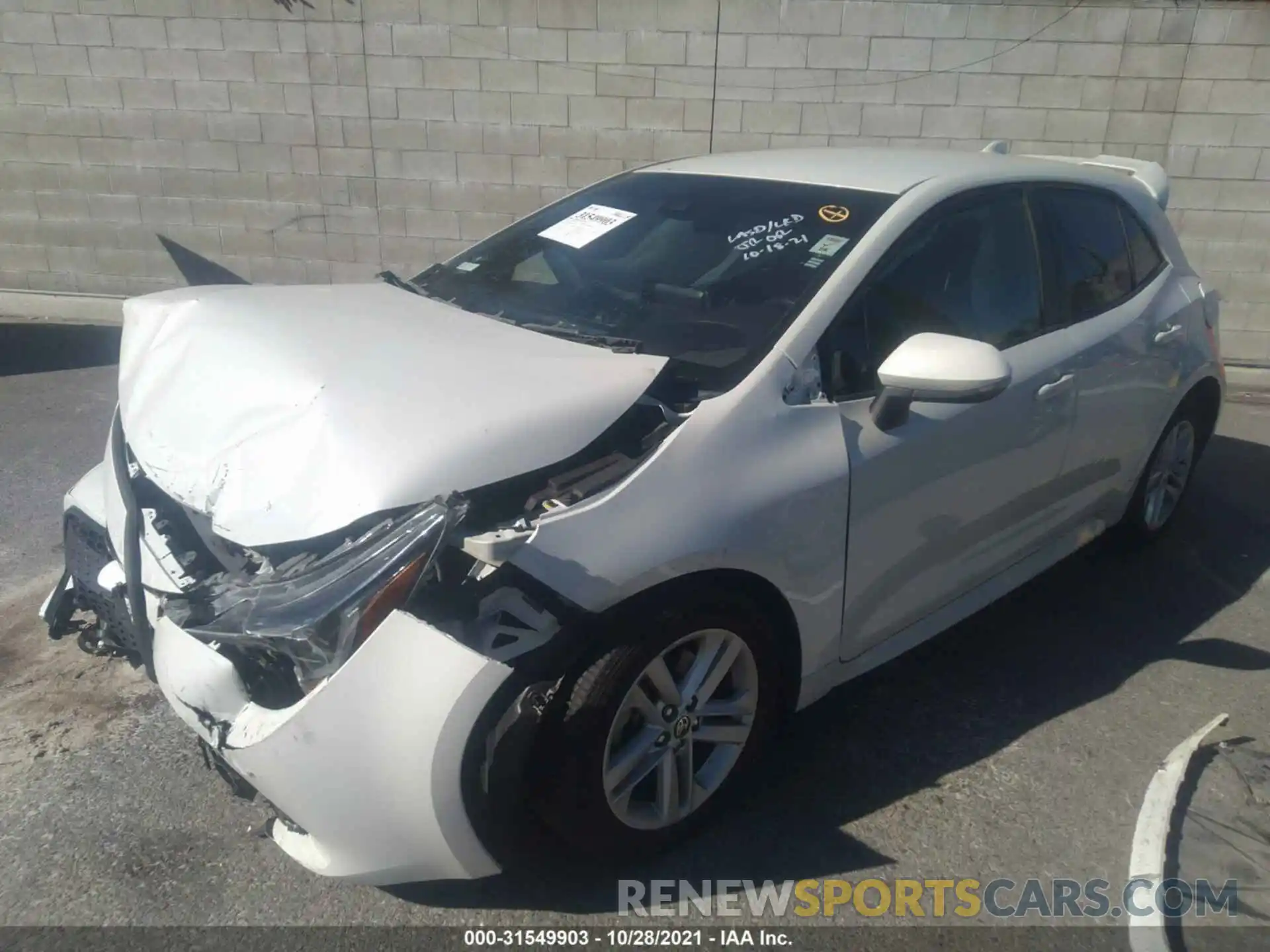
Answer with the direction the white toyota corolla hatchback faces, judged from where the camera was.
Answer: facing the viewer and to the left of the viewer
